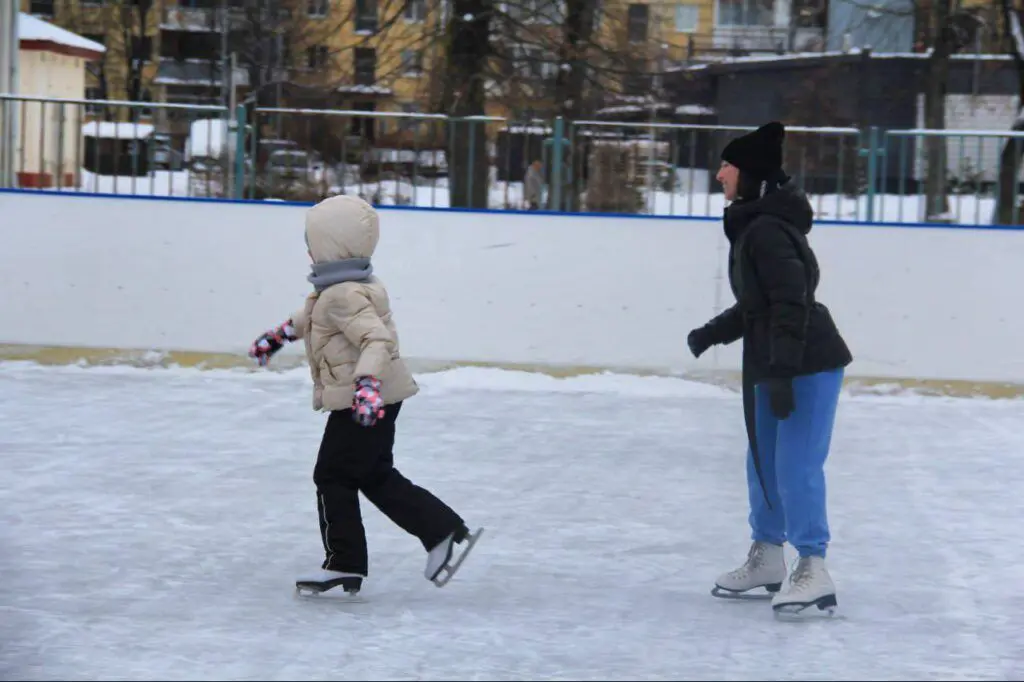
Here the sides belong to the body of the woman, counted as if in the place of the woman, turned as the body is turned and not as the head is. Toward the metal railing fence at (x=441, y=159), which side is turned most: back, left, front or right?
right

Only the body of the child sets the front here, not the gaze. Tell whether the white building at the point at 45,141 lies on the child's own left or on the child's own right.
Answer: on the child's own right

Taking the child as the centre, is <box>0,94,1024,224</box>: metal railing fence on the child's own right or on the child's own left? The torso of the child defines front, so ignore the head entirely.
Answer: on the child's own right

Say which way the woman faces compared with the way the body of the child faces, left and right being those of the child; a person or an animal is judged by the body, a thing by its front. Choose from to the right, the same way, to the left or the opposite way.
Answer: the same way

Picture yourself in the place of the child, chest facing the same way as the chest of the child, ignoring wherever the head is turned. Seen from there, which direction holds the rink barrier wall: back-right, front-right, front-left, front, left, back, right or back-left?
right

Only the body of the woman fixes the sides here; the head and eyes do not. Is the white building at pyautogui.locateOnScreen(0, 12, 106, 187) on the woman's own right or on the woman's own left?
on the woman's own right

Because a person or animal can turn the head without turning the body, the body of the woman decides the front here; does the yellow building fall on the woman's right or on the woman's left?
on the woman's right

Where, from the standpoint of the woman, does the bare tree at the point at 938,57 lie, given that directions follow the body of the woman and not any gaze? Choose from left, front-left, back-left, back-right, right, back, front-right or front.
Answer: right

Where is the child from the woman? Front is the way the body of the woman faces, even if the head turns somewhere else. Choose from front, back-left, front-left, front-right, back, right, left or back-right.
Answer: front

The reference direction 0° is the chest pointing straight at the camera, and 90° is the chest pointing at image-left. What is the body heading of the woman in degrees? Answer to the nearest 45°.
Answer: approximately 90°

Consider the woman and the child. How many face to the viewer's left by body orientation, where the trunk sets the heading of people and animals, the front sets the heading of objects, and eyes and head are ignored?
2

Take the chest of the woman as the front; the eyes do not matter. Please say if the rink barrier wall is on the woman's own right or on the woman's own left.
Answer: on the woman's own right

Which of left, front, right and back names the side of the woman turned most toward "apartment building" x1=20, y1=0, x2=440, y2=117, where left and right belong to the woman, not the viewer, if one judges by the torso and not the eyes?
right

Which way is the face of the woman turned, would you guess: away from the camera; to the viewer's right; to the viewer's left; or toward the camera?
to the viewer's left

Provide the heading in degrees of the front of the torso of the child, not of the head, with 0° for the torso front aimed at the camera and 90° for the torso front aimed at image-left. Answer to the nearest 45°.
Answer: approximately 90°
